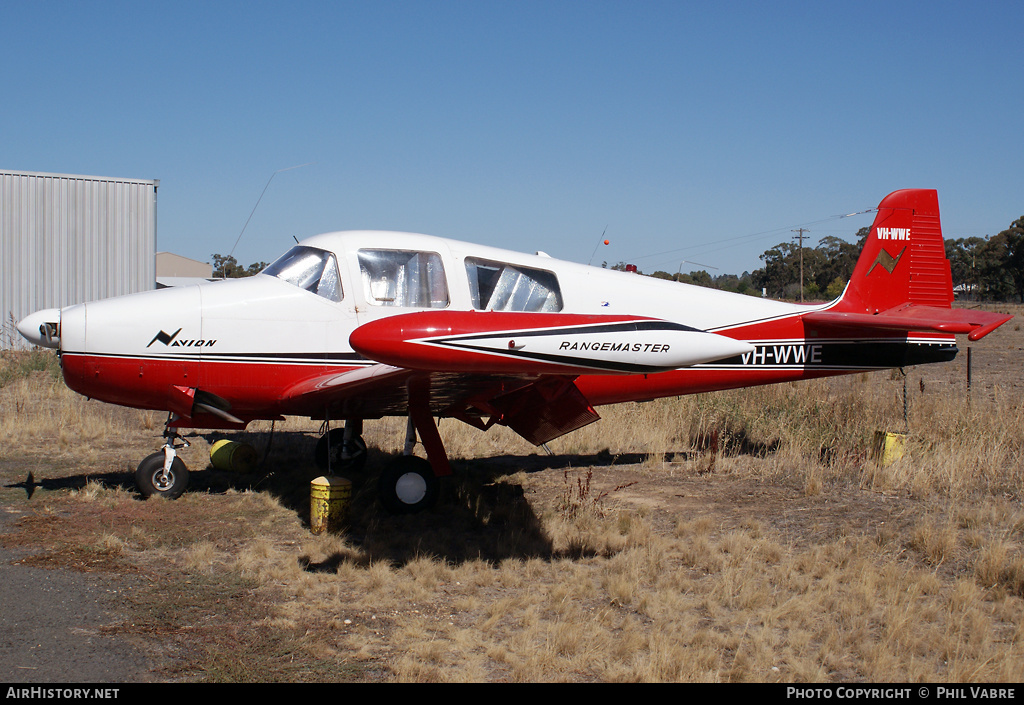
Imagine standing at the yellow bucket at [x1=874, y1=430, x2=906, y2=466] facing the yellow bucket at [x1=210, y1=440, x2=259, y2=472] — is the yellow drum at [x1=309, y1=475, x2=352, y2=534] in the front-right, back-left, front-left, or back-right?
front-left

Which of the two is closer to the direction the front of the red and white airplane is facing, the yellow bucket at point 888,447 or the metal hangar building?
the metal hangar building

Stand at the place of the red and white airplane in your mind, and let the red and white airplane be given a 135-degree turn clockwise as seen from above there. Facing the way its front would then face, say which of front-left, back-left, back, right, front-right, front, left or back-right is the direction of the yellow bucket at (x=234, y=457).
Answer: left

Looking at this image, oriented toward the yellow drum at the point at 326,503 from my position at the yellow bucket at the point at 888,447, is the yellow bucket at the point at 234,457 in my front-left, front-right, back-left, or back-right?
front-right

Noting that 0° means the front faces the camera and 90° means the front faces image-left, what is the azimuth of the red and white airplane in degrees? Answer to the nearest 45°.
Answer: approximately 90°

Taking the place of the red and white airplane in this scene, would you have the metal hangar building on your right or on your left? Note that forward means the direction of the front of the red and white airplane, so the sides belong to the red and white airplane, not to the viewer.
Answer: on your right

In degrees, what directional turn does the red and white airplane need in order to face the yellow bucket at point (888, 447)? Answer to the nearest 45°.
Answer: approximately 180°
